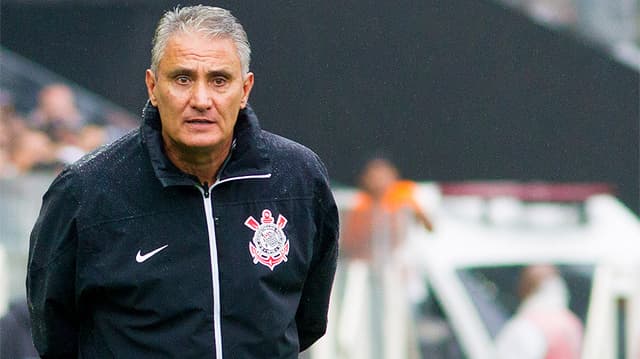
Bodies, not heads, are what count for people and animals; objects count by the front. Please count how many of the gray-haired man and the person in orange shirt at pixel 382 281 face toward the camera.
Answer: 2

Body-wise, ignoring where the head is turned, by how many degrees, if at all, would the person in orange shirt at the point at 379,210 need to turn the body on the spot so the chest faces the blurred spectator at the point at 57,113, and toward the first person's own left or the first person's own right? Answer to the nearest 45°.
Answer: approximately 90° to the first person's own right

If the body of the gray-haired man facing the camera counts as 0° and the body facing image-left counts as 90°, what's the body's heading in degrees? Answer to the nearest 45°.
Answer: approximately 0°

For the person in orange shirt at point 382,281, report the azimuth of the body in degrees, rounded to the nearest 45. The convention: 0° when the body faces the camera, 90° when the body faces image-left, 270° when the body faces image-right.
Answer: approximately 0°

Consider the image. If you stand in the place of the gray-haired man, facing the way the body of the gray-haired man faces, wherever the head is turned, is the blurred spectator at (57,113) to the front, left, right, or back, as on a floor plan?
back
